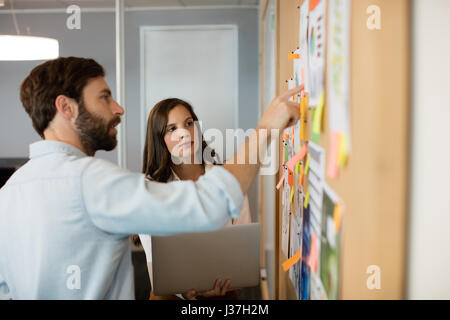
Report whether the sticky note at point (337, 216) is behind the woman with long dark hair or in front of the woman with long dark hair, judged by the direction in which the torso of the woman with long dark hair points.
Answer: in front

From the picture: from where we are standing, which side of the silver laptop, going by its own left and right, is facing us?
back

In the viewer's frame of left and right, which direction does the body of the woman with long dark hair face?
facing the viewer and to the right of the viewer

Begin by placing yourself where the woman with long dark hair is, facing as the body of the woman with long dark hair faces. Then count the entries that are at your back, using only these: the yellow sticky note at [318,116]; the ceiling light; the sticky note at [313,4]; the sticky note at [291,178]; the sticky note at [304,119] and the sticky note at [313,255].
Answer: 1

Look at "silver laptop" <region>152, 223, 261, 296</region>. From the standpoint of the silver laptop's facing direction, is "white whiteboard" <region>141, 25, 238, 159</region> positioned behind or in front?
in front
